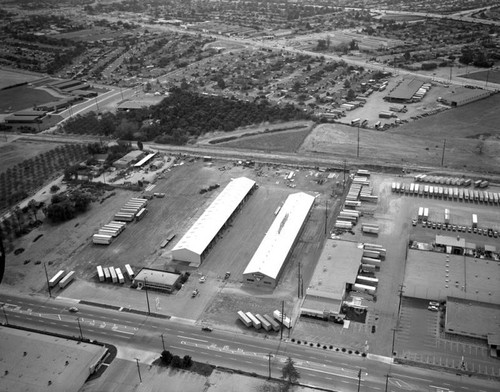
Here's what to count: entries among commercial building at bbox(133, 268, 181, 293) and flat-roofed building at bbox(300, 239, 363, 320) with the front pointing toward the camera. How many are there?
2

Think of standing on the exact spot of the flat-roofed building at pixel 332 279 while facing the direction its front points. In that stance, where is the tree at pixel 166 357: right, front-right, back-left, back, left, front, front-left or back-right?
front-right

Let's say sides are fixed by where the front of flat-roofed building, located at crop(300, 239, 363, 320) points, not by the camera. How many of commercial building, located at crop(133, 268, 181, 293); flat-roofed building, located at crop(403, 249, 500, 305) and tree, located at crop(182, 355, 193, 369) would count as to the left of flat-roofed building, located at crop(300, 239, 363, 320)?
1

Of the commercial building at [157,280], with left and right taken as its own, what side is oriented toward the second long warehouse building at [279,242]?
left

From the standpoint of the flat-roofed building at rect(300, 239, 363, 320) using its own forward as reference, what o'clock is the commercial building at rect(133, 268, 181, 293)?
The commercial building is roughly at 3 o'clock from the flat-roofed building.

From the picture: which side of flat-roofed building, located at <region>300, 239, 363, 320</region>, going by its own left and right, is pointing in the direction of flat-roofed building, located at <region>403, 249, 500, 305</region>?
left

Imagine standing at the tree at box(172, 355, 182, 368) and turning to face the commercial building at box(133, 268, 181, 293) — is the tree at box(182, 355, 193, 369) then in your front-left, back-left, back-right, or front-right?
back-right

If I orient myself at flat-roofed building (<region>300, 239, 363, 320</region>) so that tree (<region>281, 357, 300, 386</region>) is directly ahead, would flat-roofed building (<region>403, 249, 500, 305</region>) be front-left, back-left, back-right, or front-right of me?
back-left

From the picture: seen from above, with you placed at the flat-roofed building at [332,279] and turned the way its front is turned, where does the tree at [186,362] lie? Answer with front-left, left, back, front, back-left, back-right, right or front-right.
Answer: front-right

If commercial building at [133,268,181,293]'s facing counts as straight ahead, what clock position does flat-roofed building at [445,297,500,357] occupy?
The flat-roofed building is roughly at 10 o'clock from the commercial building.
